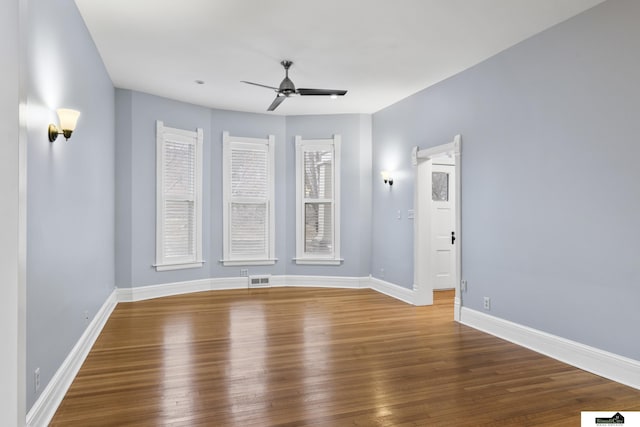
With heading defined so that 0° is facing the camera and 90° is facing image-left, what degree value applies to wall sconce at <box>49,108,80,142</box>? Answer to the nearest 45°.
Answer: approximately 270°

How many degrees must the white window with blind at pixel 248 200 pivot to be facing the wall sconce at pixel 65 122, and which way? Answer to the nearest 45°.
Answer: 0° — it already faces it

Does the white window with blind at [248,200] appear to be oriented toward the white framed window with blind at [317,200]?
no

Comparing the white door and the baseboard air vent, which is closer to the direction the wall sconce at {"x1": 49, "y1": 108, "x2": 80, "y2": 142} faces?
the white door

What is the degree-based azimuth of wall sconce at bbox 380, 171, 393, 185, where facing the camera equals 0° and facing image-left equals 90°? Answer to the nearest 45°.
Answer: approximately 45°

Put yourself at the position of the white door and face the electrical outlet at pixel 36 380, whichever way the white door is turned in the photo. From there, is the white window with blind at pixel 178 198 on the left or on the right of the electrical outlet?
right

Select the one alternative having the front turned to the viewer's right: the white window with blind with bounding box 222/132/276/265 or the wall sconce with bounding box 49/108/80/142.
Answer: the wall sconce

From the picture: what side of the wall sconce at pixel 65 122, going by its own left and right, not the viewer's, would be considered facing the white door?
front

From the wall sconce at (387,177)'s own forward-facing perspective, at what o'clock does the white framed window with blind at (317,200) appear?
The white framed window with blind is roughly at 2 o'clock from the wall sconce.

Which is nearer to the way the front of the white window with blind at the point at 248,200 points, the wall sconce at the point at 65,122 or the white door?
the wall sconce

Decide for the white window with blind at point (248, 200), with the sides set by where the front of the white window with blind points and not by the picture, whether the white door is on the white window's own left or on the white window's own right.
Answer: on the white window's own left

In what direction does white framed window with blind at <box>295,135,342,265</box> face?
toward the camera

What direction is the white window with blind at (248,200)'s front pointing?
toward the camera

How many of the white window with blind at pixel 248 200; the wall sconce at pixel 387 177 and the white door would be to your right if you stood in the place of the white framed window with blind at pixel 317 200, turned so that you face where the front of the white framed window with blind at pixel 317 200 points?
1

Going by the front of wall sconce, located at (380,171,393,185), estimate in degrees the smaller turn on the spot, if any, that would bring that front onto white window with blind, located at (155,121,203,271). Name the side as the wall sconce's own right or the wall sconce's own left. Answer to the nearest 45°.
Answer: approximately 45° to the wall sconce's own right

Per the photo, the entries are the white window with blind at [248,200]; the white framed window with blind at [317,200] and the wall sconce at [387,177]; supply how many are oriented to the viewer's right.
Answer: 0

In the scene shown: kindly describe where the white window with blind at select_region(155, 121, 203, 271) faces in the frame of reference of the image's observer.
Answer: facing the viewer and to the right of the viewer

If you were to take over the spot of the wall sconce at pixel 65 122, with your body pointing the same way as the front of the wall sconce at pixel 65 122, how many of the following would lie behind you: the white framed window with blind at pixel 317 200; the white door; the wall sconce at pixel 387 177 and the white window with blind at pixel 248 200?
0
